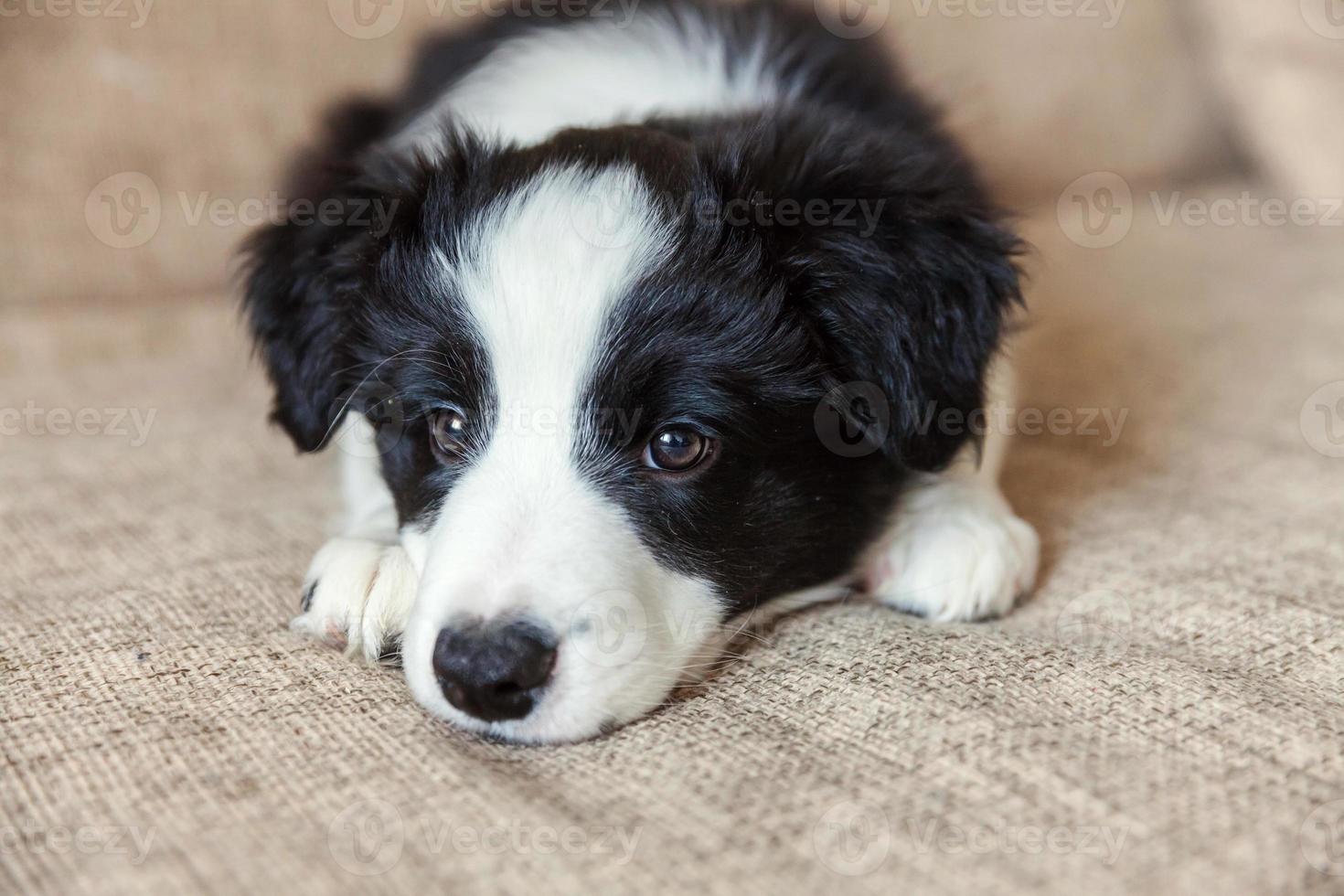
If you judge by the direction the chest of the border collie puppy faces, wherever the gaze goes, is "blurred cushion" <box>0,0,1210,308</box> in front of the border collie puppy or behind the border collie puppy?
behind

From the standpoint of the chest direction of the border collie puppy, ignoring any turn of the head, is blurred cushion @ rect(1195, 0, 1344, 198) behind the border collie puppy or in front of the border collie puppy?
behind

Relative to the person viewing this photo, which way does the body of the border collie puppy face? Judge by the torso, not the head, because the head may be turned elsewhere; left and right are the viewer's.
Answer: facing the viewer
